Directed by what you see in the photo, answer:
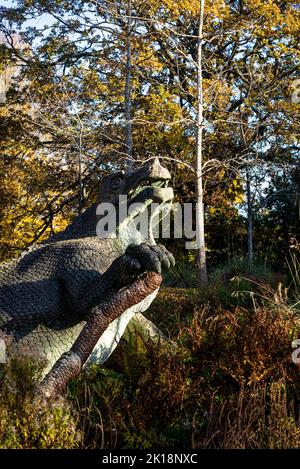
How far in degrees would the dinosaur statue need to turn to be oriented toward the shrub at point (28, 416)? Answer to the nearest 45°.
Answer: approximately 90° to its right

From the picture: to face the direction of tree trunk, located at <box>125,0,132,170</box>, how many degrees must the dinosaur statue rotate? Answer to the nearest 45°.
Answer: approximately 90° to its left

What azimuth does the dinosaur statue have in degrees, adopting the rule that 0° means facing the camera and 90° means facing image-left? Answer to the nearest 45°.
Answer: approximately 270°
